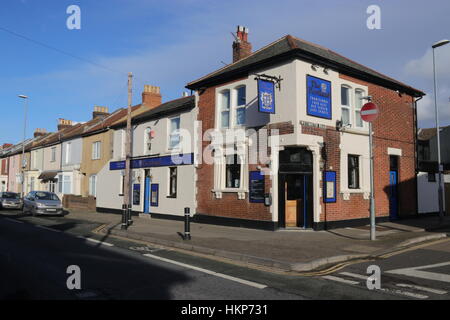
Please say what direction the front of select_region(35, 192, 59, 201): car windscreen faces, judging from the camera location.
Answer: facing the viewer and to the right of the viewer

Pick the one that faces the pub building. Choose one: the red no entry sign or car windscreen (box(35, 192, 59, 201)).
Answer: the car windscreen

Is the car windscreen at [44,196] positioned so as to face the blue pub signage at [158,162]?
yes

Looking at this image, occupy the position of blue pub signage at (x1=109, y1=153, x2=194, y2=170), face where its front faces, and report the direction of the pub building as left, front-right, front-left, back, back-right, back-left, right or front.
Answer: left

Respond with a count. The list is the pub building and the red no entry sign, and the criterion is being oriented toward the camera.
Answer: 2

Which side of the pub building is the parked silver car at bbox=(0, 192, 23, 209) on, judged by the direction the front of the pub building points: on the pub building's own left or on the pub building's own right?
on the pub building's own right

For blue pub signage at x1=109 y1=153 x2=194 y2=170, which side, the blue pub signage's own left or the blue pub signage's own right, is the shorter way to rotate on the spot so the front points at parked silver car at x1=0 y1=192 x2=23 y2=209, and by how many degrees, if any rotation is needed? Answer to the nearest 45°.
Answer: approximately 90° to the blue pub signage's own right

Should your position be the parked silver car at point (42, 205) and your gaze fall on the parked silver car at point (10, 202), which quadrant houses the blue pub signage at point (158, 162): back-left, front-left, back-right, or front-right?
back-right

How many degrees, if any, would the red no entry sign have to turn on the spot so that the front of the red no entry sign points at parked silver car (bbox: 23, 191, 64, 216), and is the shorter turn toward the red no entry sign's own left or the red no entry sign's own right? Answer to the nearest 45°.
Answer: approximately 90° to the red no entry sign's own right

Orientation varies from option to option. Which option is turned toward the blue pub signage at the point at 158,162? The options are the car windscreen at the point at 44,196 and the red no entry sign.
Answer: the car windscreen

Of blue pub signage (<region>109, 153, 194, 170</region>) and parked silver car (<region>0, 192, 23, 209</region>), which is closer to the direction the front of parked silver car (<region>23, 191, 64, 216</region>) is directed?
the blue pub signage

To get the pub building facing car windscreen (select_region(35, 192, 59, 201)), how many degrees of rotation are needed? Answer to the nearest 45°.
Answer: approximately 90° to its right

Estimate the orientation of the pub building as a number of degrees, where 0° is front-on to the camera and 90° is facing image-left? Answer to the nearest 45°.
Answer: approximately 0°

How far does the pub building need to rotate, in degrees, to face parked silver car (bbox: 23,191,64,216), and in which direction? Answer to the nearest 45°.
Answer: approximately 90° to its right
